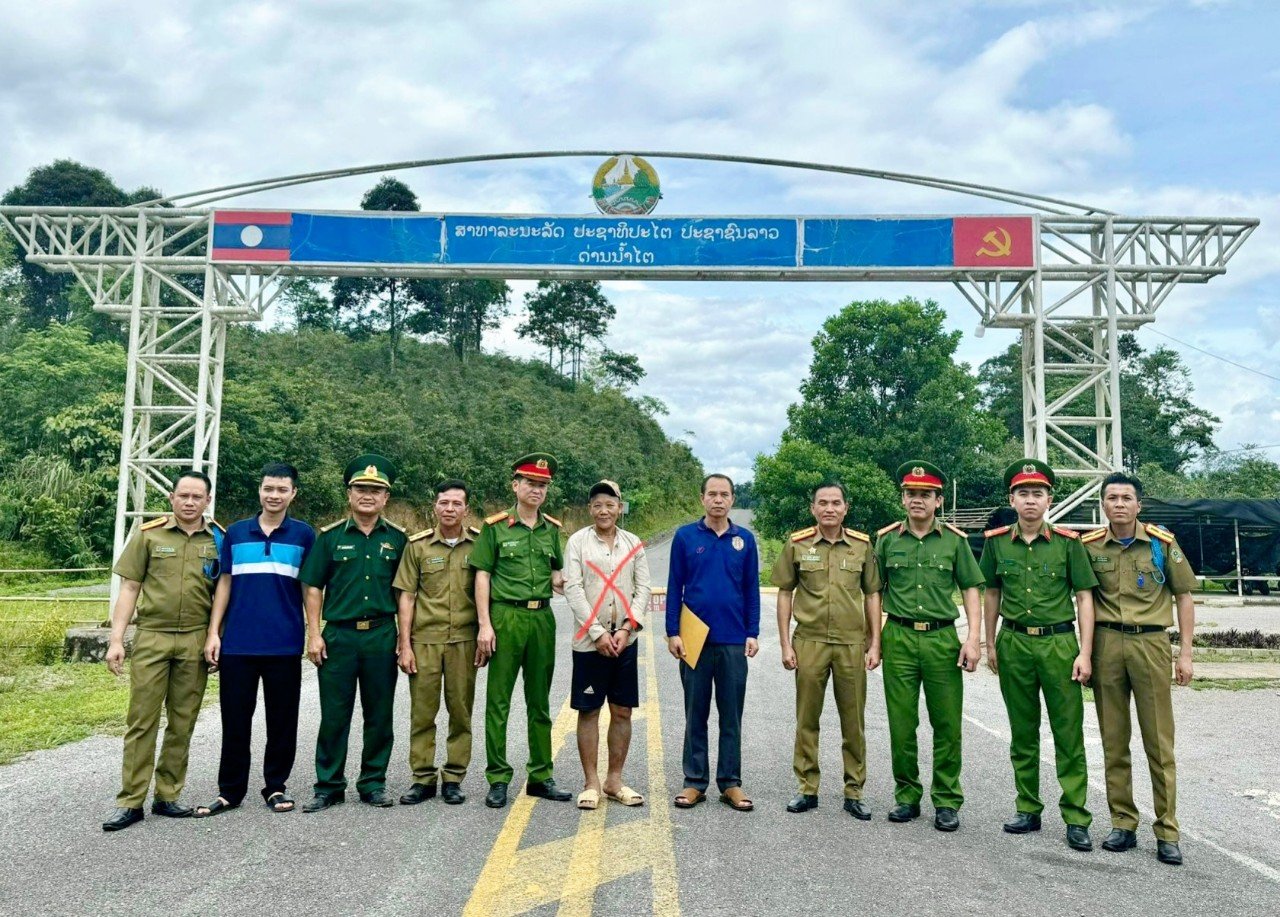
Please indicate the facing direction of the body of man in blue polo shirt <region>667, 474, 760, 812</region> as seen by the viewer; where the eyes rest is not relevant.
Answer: toward the camera

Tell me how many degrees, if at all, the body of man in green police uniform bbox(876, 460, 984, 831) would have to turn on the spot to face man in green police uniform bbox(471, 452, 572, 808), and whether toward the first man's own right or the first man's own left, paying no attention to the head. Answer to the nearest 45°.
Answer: approximately 90° to the first man's own right

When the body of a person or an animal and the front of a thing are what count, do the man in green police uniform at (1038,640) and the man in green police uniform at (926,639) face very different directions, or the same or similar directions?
same or similar directions

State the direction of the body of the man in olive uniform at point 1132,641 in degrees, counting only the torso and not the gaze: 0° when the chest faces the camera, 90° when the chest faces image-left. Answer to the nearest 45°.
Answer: approximately 0°

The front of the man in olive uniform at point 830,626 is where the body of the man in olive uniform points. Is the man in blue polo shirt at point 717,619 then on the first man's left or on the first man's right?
on the first man's right

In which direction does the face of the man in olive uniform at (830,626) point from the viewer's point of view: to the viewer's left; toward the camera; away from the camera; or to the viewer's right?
toward the camera

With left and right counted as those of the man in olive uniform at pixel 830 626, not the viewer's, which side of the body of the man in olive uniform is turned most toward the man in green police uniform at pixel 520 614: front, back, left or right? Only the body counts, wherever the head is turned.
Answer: right

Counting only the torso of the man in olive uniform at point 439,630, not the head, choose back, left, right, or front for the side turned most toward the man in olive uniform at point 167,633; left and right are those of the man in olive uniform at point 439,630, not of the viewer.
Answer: right

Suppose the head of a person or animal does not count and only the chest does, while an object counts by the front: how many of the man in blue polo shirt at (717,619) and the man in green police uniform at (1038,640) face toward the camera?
2

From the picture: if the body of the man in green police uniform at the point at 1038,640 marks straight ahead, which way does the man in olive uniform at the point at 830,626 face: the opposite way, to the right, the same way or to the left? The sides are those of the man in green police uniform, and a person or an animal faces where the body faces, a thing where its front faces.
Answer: the same way

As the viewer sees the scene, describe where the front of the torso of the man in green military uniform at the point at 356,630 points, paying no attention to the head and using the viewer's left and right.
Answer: facing the viewer

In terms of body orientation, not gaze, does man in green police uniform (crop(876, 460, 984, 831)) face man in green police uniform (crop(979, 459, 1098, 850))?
no

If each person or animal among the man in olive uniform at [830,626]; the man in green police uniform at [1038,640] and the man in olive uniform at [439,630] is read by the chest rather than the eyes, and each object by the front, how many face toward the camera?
3

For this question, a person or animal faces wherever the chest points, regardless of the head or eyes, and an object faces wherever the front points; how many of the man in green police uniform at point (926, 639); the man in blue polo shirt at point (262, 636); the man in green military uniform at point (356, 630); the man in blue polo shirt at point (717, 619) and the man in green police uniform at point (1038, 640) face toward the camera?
5

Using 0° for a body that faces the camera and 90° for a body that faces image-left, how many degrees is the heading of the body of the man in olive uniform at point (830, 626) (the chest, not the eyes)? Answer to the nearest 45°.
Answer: approximately 0°

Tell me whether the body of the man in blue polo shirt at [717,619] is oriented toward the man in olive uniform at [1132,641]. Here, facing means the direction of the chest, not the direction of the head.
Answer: no

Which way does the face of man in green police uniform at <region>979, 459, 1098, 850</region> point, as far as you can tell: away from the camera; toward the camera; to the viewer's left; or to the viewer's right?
toward the camera

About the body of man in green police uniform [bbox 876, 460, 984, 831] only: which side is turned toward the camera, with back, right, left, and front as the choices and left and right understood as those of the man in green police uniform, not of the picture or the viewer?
front

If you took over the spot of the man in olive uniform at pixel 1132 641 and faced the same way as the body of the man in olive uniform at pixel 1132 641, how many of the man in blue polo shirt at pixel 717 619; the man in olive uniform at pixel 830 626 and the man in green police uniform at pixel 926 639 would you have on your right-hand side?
3
